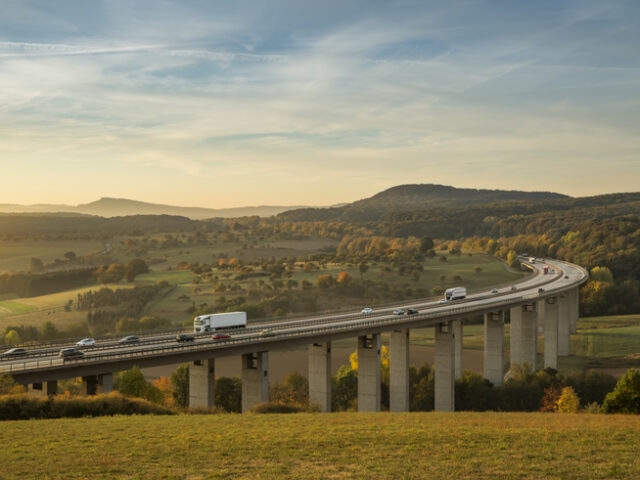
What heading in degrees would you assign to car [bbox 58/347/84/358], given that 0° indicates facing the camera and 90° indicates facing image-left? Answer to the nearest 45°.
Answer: approximately 270°

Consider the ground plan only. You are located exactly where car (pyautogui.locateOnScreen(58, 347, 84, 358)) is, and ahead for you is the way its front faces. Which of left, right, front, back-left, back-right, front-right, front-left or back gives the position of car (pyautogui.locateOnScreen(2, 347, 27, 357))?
back-left

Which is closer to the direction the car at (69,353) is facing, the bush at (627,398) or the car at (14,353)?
the bush

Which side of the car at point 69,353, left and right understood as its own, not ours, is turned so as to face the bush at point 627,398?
front

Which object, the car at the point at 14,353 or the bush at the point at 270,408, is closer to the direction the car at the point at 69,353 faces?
the bush
